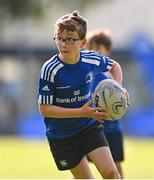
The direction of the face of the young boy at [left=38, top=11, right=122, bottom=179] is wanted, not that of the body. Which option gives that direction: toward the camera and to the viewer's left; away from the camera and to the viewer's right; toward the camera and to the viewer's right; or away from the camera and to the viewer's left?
toward the camera and to the viewer's left

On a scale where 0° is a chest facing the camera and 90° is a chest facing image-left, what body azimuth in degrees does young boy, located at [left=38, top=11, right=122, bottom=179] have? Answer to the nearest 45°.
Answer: approximately 0°

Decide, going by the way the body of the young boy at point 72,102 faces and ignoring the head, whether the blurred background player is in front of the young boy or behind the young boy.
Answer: behind
